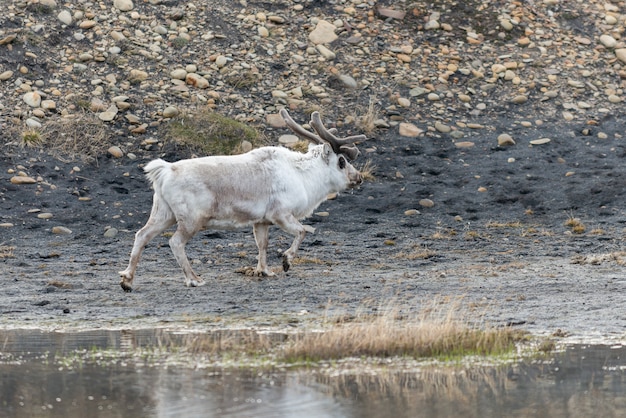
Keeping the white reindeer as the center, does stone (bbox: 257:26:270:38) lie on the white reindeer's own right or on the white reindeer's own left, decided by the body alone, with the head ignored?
on the white reindeer's own left

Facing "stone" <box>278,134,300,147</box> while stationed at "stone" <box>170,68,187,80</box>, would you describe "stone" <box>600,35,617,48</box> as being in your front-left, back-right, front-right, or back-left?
front-left

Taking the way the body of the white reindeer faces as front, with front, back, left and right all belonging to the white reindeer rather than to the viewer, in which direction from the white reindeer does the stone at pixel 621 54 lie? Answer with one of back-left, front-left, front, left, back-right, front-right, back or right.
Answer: front-left

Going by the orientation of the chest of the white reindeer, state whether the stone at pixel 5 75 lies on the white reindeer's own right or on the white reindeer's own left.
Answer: on the white reindeer's own left

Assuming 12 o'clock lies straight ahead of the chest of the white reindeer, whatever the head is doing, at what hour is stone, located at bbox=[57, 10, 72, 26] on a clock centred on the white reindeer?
The stone is roughly at 8 o'clock from the white reindeer.

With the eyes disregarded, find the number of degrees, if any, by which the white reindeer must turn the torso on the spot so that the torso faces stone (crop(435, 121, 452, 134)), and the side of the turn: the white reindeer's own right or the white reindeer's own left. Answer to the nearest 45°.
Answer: approximately 45° to the white reindeer's own left

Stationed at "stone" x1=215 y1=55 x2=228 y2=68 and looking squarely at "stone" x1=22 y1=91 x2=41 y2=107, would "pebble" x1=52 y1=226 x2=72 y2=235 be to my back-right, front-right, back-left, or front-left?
front-left

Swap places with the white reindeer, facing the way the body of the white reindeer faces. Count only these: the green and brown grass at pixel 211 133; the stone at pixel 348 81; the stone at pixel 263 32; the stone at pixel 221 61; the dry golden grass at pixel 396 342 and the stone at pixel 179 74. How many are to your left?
5

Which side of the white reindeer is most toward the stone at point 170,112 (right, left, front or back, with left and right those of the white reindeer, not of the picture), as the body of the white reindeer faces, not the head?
left

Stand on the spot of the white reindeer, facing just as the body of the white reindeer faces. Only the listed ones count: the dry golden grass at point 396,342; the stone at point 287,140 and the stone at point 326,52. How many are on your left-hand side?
2

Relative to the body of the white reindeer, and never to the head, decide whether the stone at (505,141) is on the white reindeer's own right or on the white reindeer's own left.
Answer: on the white reindeer's own left

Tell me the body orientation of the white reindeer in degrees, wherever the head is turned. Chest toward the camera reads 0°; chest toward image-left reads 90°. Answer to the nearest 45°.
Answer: approximately 270°

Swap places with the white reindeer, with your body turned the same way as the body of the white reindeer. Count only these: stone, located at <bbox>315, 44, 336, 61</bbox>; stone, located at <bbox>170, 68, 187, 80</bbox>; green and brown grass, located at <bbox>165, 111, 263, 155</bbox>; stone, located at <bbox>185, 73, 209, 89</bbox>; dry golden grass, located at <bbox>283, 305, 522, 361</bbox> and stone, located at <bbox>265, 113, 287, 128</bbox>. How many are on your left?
5

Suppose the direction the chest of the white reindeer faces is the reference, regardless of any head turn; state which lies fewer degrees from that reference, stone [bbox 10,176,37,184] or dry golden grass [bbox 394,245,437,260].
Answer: the dry golden grass

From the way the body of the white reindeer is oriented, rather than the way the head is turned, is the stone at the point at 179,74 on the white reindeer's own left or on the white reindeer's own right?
on the white reindeer's own left

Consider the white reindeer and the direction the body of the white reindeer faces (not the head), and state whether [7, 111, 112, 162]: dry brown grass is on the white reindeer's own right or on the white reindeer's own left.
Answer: on the white reindeer's own left

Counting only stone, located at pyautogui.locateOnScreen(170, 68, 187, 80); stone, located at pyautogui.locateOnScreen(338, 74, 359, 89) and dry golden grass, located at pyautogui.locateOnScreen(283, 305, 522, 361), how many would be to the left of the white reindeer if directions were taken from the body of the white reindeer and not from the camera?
2

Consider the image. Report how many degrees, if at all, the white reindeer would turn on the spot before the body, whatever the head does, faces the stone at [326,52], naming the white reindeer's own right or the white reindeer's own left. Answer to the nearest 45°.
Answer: approximately 90° to the white reindeer's own left

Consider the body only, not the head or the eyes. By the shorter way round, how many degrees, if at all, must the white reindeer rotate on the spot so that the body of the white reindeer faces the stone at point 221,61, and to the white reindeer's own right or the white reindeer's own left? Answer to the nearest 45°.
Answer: approximately 90° to the white reindeer's own left
